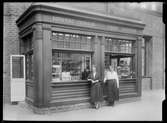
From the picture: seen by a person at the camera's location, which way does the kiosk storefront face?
facing the viewer and to the right of the viewer
